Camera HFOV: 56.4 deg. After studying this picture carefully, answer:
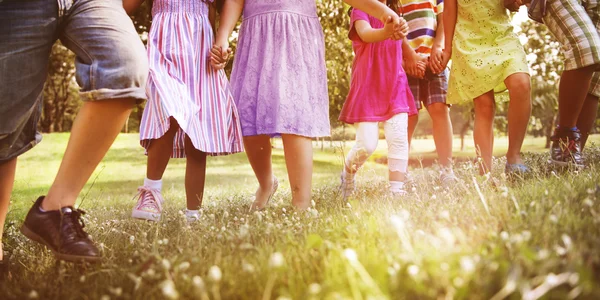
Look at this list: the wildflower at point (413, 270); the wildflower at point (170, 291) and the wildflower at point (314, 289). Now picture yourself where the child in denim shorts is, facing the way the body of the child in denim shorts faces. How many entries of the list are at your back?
0

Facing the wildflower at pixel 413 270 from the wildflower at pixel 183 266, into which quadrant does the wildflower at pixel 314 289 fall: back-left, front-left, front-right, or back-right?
front-right

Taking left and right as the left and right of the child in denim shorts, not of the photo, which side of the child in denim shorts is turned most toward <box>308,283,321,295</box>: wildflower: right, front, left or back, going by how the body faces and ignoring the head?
front

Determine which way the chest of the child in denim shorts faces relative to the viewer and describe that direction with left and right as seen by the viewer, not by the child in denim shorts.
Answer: facing the viewer and to the right of the viewer

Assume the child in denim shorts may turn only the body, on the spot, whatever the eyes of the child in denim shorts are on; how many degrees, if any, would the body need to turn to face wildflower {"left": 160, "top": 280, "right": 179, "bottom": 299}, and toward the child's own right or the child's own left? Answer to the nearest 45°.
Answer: approximately 45° to the child's own right

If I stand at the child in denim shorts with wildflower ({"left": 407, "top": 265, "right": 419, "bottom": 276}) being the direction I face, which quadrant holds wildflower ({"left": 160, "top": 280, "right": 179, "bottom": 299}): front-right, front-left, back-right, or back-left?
front-right

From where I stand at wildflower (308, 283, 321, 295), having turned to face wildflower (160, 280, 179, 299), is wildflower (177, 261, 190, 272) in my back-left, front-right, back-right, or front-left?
front-right

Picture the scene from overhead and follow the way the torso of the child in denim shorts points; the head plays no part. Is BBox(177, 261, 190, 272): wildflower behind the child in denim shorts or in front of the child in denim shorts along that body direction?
in front

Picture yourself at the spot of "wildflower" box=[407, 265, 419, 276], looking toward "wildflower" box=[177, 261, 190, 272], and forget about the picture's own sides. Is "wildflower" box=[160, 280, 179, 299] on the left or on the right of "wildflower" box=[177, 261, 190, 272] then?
left
